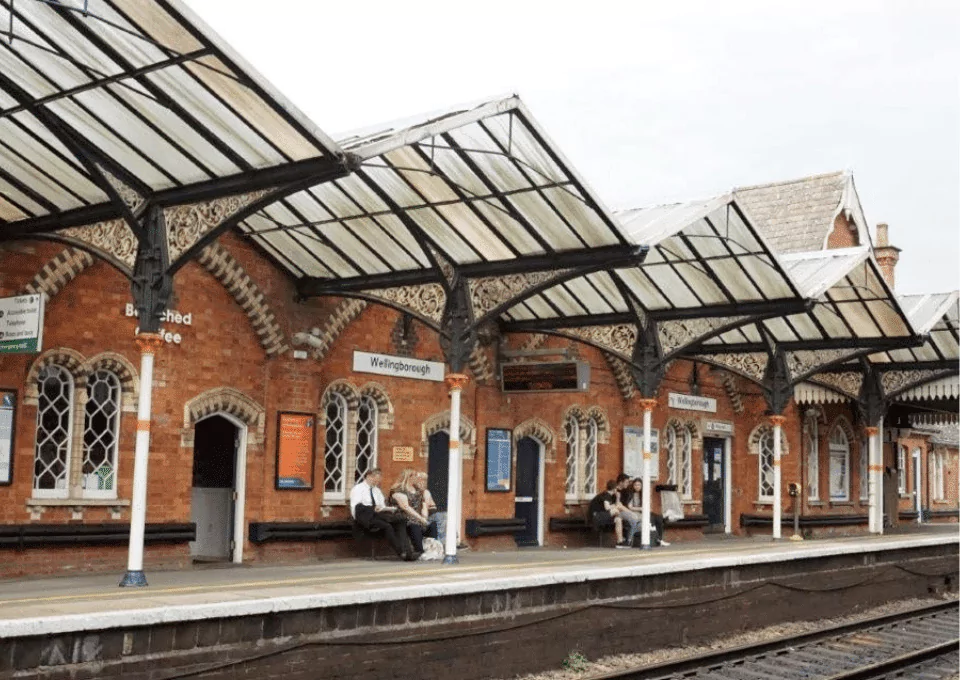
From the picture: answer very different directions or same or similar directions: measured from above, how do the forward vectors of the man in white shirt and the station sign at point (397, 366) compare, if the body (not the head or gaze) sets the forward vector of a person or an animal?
same or similar directions

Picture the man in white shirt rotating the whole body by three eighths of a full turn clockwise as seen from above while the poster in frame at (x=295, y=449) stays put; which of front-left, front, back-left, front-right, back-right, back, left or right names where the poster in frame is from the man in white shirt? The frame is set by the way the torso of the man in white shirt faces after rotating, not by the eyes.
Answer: front

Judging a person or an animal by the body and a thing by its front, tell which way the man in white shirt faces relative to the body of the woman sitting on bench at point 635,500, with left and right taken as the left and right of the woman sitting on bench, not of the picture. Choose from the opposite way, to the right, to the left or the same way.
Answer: the same way

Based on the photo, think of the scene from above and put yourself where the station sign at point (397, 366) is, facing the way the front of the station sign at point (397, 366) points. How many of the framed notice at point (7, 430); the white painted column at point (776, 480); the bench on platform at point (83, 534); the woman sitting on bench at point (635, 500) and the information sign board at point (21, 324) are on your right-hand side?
3

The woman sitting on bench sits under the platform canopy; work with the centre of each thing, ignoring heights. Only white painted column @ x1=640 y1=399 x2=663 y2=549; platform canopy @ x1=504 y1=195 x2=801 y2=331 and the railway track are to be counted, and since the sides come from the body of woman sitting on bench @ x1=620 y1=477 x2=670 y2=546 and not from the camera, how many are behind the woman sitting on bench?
0

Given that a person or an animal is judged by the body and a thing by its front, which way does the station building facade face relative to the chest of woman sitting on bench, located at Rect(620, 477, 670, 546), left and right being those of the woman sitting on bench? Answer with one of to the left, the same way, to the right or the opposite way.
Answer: the same way

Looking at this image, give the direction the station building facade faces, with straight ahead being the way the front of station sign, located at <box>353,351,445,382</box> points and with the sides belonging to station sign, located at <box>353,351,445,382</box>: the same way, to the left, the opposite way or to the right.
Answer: the same way

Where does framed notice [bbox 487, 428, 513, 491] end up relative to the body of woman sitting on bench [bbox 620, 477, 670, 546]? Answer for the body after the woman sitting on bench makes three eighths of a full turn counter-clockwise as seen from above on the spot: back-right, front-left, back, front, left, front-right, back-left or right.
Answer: back-left

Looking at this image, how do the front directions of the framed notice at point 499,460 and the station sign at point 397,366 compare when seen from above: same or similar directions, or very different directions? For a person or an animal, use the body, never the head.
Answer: same or similar directions

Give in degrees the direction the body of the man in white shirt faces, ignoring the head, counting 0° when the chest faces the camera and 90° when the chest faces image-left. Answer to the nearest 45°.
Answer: approximately 315°

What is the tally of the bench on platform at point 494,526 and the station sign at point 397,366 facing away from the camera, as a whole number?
0

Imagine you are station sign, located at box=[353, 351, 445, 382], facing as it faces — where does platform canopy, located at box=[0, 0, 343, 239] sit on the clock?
The platform canopy is roughly at 2 o'clock from the station sign.

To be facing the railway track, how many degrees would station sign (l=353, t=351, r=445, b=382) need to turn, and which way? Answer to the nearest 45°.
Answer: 0° — it already faces it

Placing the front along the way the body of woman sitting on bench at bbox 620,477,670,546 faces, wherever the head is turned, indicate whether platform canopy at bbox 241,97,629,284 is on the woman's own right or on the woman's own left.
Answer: on the woman's own right

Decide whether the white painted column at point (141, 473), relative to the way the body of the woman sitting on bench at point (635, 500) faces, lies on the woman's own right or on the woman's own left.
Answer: on the woman's own right

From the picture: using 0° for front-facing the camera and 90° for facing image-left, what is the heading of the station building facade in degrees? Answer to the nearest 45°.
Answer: approximately 315°

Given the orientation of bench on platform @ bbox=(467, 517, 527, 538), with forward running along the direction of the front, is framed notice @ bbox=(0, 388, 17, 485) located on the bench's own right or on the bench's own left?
on the bench's own right

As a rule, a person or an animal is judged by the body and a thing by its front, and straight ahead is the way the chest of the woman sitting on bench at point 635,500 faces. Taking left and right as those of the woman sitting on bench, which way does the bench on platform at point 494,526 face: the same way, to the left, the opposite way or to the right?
the same way

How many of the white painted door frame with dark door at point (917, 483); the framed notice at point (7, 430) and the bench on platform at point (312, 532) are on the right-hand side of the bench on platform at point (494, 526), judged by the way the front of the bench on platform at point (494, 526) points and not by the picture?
2

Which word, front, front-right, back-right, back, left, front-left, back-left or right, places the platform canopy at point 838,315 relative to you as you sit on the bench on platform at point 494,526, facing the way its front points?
front-left

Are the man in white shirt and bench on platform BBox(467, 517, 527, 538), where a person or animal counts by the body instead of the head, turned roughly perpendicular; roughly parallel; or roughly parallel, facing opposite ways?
roughly parallel
